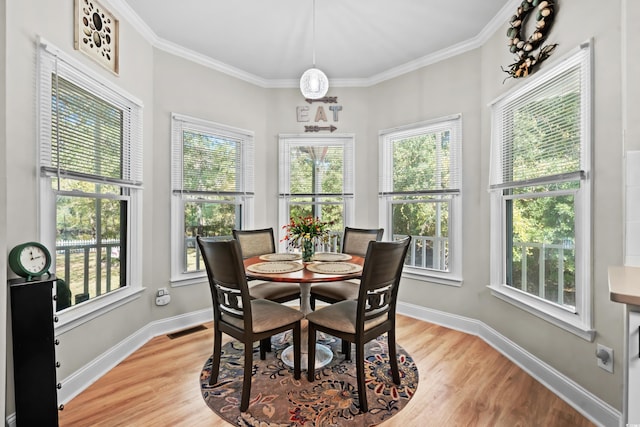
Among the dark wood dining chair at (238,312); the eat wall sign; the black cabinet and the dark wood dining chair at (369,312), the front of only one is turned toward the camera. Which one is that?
the eat wall sign

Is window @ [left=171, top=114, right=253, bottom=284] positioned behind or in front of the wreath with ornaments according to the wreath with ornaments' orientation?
in front

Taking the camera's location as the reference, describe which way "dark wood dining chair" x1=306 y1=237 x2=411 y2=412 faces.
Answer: facing away from the viewer and to the left of the viewer

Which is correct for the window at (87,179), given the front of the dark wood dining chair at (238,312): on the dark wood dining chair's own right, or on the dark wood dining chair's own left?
on the dark wood dining chair's own left

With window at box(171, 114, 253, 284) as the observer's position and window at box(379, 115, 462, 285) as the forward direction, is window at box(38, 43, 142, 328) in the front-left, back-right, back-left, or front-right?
back-right

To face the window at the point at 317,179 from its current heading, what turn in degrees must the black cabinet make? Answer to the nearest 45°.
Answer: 0° — it already faces it

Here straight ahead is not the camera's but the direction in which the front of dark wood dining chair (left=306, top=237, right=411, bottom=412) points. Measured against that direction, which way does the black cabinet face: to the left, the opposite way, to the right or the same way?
to the right
